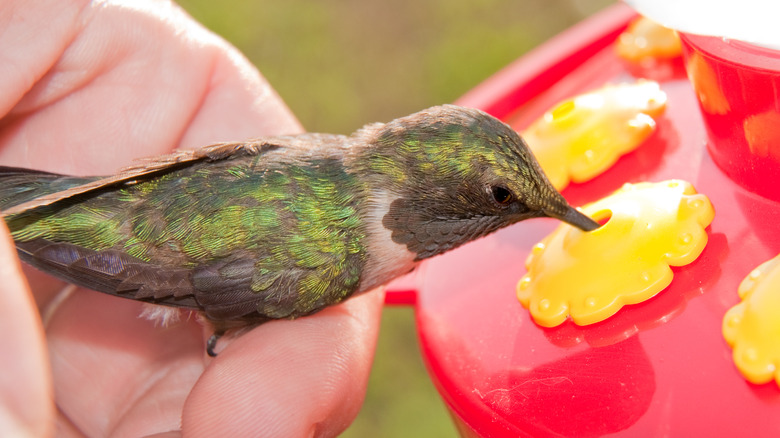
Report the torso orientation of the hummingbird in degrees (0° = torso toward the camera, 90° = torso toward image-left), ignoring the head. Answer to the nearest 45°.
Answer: approximately 270°
